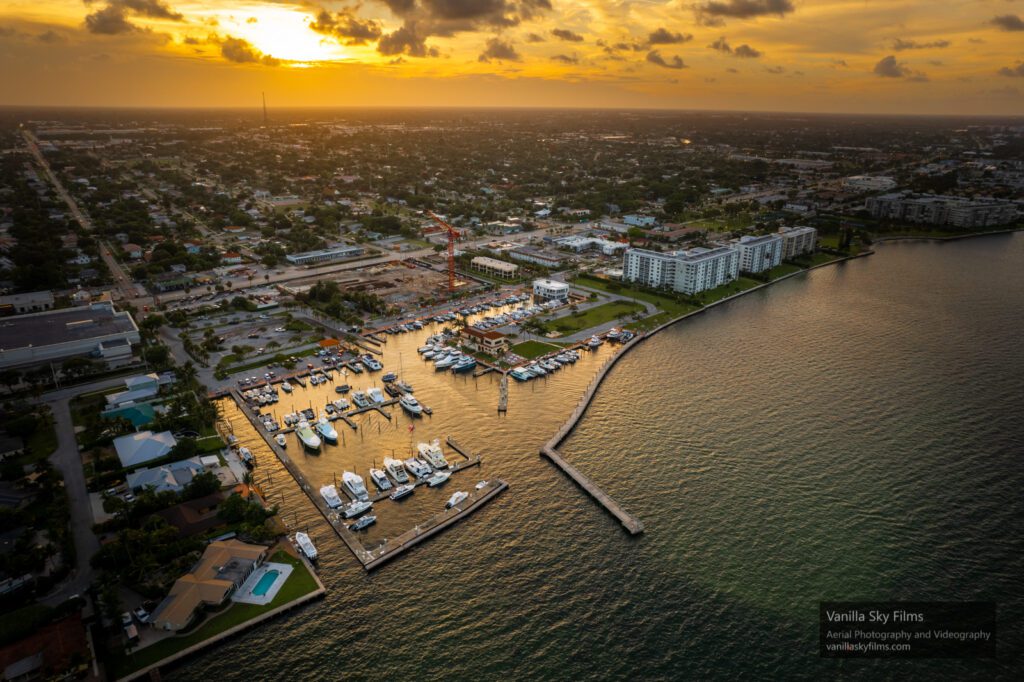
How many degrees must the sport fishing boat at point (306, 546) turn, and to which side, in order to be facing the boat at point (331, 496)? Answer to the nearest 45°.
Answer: approximately 45° to its right

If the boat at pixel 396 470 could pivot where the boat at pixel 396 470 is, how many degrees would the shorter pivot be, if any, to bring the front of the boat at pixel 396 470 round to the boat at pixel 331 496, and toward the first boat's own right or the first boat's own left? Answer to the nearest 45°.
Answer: approximately 90° to the first boat's own left

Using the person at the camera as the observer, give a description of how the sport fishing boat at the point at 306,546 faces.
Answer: facing away from the viewer and to the left of the viewer

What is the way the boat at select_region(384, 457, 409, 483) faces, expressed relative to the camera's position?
facing away from the viewer and to the left of the viewer
